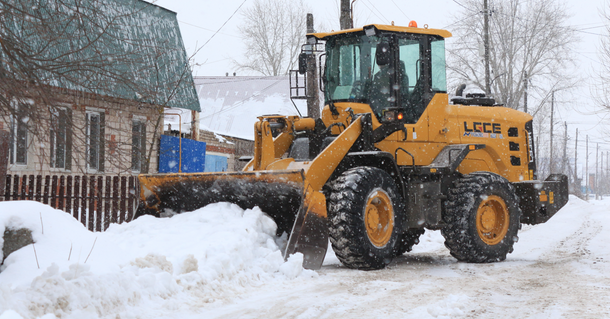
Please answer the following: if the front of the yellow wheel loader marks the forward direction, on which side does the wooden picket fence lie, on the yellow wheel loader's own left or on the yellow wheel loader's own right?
on the yellow wheel loader's own right

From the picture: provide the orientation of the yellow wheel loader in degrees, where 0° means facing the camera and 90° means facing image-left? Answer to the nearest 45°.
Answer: approximately 45°

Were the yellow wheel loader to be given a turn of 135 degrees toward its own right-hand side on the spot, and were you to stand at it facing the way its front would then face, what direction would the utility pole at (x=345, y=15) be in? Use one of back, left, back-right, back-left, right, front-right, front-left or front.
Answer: front
